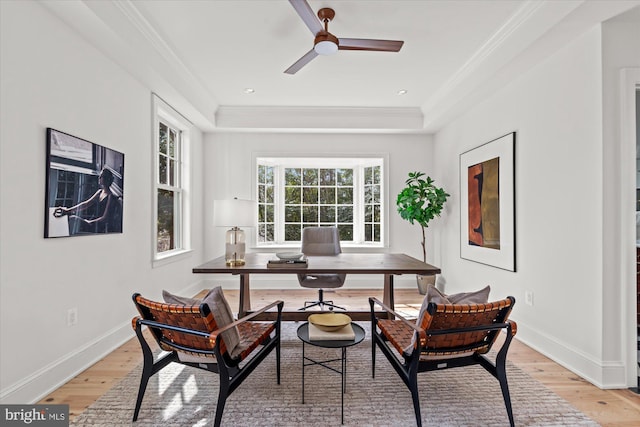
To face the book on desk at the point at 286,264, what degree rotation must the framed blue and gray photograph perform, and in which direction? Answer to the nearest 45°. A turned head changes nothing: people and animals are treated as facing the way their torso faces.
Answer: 0° — it already faces it

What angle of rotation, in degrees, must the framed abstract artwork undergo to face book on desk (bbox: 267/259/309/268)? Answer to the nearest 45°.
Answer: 0° — it already faces it

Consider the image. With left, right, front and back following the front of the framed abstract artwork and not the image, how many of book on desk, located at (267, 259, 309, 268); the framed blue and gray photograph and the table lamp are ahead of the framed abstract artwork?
3

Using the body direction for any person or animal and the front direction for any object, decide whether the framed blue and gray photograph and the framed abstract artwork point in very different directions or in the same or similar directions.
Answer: very different directions

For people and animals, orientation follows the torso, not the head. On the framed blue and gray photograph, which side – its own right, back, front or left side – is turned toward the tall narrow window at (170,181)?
left

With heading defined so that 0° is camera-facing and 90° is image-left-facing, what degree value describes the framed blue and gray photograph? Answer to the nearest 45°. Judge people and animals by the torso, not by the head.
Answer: approximately 315°

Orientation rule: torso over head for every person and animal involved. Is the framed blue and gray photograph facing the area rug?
yes

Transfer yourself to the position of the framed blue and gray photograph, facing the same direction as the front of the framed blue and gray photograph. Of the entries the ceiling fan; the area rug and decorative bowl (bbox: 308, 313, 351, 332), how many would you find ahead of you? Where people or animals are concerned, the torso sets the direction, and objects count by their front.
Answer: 3

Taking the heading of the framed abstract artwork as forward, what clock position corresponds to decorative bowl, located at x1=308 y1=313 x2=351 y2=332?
The decorative bowl is roughly at 11 o'clock from the framed abstract artwork.

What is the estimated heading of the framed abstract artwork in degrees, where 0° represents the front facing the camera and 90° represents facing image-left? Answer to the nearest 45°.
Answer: approximately 45°

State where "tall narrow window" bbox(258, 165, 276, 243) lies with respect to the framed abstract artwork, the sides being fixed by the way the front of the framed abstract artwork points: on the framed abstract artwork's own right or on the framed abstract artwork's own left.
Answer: on the framed abstract artwork's own right
